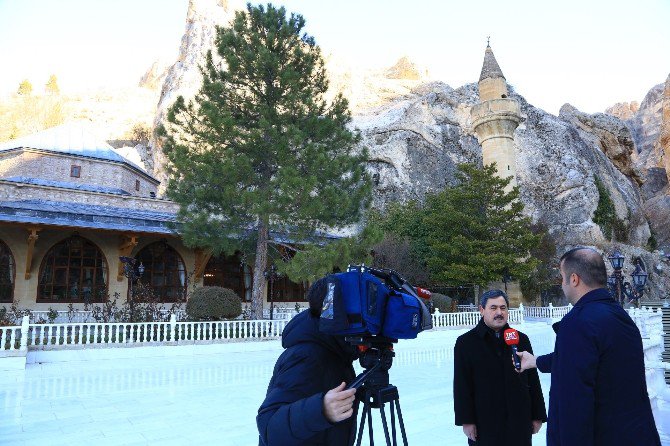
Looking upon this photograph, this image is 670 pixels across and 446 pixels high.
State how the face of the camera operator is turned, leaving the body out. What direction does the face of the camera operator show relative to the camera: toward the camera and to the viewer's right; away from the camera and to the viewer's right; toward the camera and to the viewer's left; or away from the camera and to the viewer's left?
away from the camera and to the viewer's right

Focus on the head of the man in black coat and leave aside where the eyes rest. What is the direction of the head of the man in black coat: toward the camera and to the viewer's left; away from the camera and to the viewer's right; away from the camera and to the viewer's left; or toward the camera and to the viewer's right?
toward the camera and to the viewer's right

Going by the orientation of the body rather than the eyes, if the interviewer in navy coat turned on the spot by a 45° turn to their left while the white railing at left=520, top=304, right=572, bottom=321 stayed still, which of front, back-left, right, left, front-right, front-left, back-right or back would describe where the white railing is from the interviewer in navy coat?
right

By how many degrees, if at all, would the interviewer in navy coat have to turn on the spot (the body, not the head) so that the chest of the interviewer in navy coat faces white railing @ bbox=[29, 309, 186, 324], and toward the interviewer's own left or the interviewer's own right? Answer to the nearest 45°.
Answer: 0° — they already face it

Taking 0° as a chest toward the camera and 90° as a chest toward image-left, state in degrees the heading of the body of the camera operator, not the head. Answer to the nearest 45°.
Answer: approximately 270°

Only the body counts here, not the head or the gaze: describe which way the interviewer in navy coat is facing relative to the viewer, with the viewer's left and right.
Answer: facing away from the viewer and to the left of the viewer

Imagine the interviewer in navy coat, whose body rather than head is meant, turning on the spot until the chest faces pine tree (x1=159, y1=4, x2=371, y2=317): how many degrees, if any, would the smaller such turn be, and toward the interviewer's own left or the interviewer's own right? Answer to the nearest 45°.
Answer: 0° — they already face it

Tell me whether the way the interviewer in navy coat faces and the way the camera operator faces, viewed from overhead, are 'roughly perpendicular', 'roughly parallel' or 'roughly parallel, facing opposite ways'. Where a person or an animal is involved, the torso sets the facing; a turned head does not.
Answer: roughly perpendicular

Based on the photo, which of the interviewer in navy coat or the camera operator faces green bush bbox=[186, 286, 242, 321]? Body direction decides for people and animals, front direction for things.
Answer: the interviewer in navy coat

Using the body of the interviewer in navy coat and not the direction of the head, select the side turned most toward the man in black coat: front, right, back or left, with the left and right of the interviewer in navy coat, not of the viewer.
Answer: front
